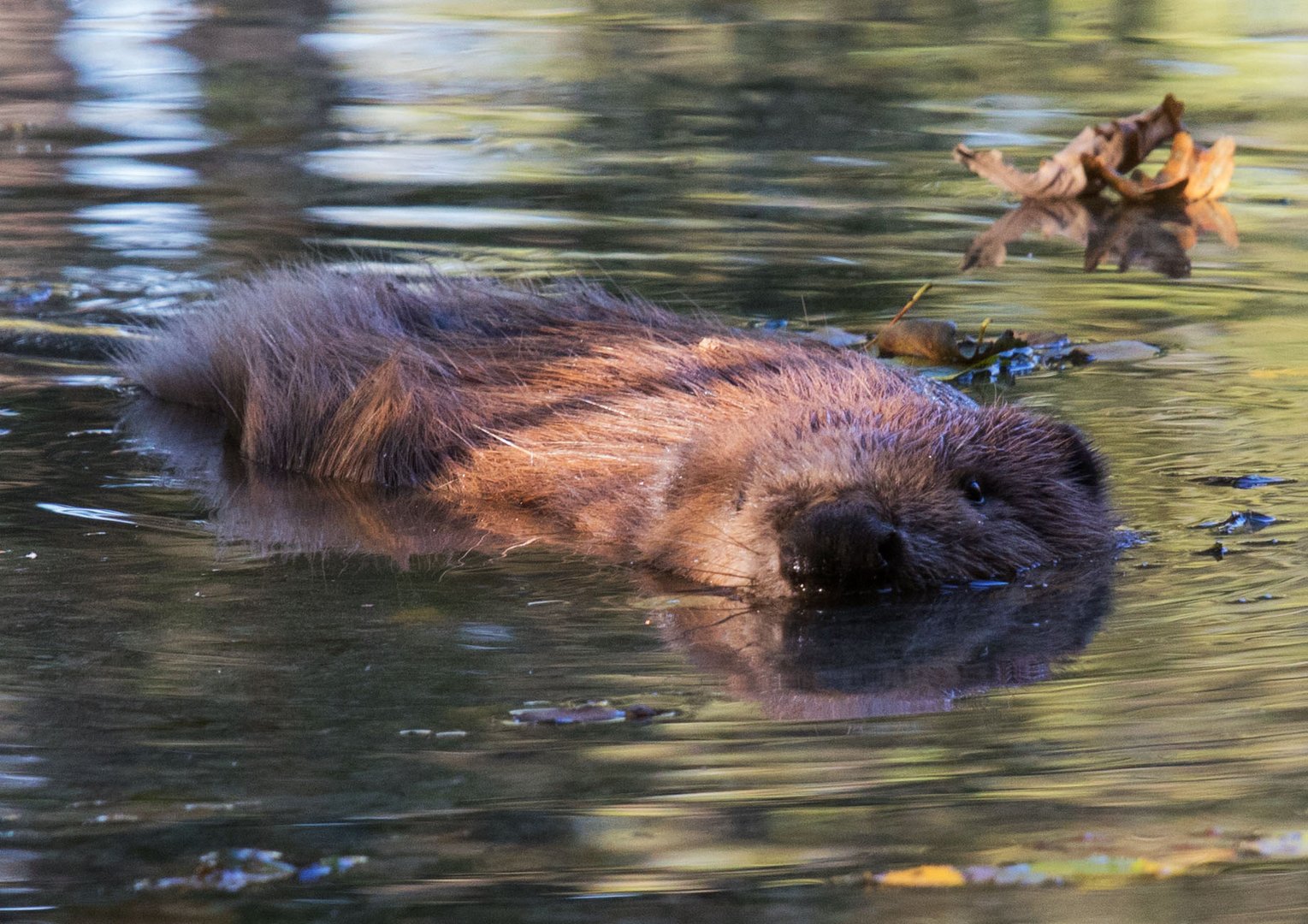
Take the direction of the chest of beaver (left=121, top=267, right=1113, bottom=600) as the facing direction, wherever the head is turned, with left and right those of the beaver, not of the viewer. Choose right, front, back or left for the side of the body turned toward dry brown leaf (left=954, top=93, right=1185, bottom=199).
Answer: left

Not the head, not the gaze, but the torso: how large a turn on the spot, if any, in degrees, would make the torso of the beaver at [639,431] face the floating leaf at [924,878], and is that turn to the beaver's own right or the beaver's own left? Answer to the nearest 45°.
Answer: approximately 45° to the beaver's own right

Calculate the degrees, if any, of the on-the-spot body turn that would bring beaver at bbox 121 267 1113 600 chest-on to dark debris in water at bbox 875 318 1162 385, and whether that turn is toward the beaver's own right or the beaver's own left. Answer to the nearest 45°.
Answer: approximately 90° to the beaver's own left

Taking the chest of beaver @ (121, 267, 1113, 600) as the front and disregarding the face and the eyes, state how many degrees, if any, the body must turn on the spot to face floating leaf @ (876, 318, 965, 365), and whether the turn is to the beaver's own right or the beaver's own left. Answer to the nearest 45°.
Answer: approximately 90° to the beaver's own left

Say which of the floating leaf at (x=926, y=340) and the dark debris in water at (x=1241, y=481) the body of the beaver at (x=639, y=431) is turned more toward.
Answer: the dark debris in water

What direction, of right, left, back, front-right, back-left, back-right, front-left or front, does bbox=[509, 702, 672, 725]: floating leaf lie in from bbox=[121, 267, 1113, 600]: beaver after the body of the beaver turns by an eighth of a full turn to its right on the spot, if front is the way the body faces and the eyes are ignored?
front

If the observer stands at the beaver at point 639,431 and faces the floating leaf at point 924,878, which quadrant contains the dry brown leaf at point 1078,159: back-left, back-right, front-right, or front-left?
back-left

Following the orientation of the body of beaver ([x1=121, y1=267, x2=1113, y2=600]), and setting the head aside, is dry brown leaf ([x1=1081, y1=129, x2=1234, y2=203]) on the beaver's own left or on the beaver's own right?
on the beaver's own left

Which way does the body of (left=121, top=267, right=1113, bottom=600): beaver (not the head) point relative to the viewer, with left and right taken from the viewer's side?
facing the viewer and to the right of the viewer

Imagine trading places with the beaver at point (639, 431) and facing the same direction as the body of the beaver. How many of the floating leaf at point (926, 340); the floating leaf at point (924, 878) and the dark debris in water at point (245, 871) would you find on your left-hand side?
1

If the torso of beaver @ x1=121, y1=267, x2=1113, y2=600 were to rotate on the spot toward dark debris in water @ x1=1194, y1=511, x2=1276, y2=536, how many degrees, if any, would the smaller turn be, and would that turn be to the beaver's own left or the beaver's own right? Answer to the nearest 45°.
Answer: approximately 45° to the beaver's own left

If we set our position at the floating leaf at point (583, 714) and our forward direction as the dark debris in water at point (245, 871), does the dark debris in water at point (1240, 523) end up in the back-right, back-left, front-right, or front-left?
back-left
